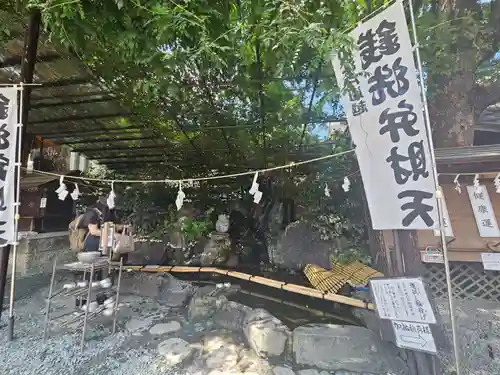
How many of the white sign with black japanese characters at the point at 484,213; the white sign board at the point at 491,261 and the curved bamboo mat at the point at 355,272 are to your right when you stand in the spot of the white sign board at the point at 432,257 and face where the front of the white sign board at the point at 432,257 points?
1

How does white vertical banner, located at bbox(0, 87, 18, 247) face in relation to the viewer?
toward the camera

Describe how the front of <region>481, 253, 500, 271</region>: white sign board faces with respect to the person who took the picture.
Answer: facing the viewer

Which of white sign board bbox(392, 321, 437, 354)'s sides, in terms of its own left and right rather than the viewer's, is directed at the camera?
front

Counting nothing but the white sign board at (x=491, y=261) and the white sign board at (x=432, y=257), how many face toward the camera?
2

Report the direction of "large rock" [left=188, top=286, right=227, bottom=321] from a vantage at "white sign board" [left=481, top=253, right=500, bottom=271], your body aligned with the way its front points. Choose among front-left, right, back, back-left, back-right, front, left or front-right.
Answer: front-right

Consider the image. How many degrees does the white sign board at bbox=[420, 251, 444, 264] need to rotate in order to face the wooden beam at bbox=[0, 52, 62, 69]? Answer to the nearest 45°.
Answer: approximately 45° to its right

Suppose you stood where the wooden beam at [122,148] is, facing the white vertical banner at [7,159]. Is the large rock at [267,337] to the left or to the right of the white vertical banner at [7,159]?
left

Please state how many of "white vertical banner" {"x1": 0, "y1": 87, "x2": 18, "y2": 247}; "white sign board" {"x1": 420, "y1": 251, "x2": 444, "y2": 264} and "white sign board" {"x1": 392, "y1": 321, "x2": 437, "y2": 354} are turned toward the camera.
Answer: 3
